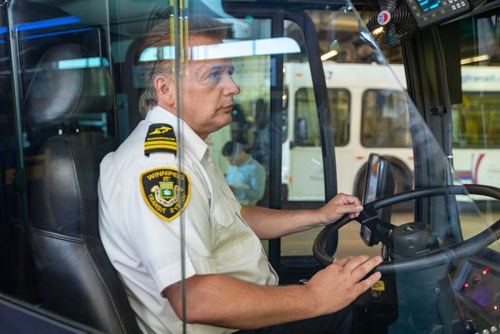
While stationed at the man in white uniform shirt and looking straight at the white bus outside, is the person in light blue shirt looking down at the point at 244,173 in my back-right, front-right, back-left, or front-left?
front-left

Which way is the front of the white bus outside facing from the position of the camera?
facing to the left of the viewer

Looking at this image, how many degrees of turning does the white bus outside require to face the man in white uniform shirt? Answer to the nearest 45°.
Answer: approximately 90° to its left

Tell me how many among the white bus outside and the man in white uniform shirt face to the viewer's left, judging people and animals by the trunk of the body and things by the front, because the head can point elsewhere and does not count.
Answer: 1

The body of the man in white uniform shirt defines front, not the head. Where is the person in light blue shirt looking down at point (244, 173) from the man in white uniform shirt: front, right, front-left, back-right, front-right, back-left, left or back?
left

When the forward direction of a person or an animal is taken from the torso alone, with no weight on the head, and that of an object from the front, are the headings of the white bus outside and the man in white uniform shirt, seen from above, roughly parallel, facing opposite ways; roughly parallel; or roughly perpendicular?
roughly parallel, facing opposite ways

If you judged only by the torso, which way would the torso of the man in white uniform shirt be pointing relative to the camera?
to the viewer's right

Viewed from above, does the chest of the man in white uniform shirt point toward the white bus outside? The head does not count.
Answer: no

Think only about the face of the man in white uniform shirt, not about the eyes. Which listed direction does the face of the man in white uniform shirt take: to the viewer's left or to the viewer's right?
to the viewer's right
